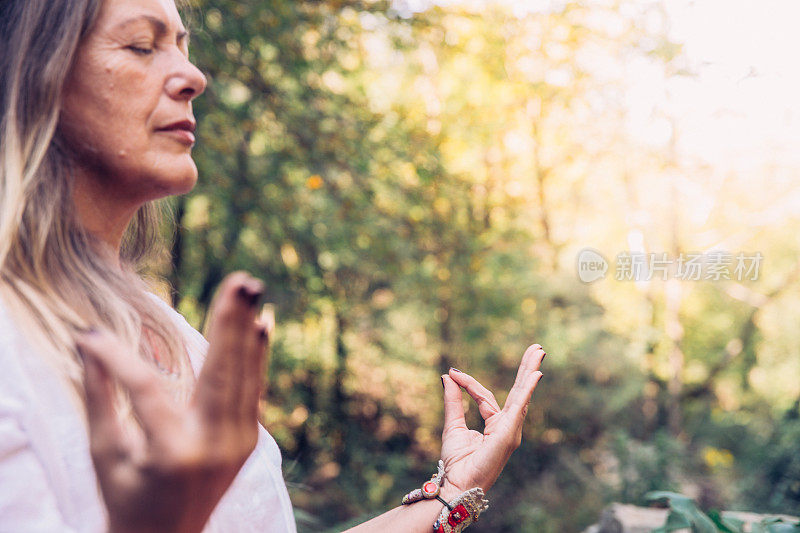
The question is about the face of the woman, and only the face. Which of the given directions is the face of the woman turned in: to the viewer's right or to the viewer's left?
to the viewer's right

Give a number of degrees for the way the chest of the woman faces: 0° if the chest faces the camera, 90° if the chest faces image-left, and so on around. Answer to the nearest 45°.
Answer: approximately 315°
